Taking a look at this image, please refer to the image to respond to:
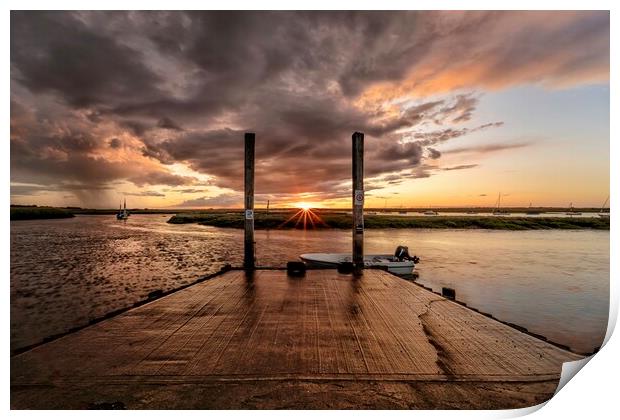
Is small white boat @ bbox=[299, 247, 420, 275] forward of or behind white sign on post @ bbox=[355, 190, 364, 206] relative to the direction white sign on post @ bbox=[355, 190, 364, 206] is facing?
behind

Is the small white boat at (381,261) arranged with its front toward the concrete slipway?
no

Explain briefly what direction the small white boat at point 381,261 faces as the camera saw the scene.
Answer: facing to the left of the viewer

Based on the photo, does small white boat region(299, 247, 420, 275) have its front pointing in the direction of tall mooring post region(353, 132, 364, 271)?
no

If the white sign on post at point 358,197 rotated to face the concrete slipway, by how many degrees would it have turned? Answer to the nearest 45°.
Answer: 0° — it already faces it

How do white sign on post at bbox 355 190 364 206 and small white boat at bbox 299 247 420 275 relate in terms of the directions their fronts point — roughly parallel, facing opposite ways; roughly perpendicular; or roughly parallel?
roughly perpendicular

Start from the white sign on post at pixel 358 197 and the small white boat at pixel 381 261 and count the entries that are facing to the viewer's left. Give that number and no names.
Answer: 1

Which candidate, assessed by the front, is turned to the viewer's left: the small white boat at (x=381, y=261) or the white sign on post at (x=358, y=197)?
the small white boat

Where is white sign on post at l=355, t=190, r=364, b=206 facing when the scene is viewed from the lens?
facing the viewer
